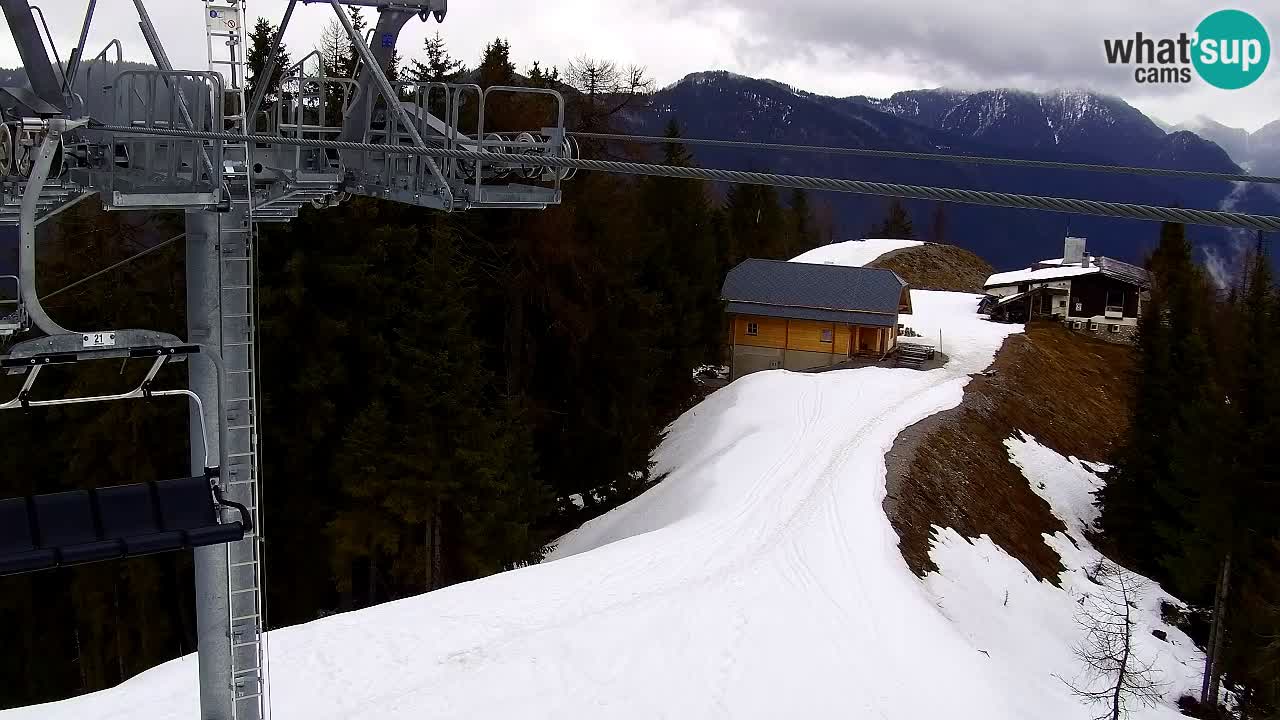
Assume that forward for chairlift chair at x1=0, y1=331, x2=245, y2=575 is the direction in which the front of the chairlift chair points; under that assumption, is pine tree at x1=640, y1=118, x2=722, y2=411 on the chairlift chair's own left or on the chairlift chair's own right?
on the chairlift chair's own left

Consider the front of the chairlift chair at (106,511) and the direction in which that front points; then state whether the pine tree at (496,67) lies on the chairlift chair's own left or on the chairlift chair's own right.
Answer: on the chairlift chair's own left

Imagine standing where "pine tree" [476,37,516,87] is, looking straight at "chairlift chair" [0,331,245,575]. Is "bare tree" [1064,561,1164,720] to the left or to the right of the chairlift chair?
left

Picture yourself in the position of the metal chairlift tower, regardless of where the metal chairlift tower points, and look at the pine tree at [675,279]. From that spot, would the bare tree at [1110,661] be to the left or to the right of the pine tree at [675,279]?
right
